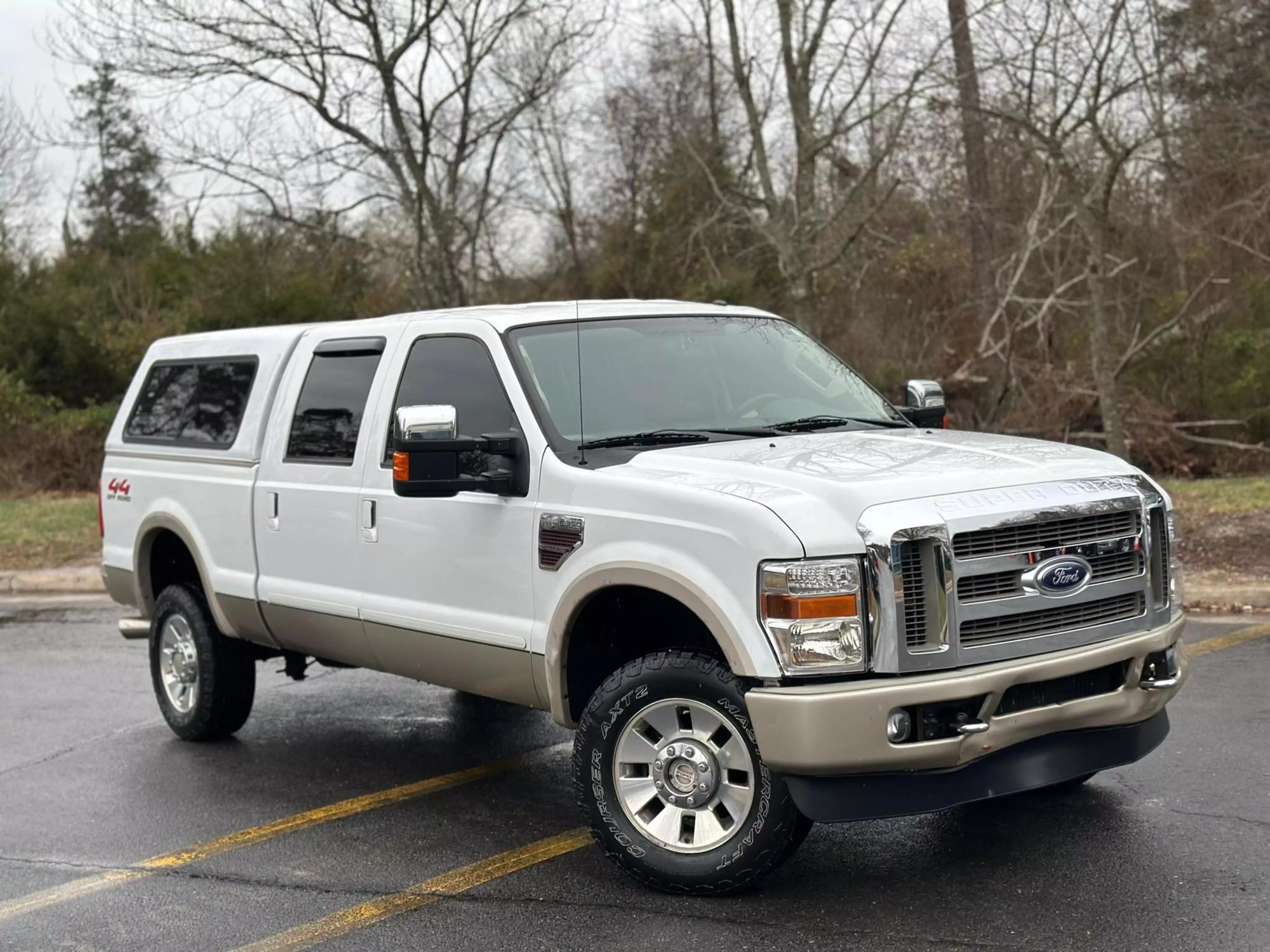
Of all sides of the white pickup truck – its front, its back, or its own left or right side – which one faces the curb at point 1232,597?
left

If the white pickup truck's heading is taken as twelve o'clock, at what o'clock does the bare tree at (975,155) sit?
The bare tree is roughly at 8 o'clock from the white pickup truck.

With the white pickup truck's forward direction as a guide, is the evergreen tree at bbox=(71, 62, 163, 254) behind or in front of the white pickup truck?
behind

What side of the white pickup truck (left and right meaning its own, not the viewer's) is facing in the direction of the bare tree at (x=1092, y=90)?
left

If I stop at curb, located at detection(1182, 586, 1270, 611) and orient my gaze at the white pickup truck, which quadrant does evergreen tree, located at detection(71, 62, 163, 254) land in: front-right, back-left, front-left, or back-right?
back-right

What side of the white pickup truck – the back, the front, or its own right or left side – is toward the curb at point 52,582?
back

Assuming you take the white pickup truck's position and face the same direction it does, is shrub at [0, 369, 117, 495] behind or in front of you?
behind

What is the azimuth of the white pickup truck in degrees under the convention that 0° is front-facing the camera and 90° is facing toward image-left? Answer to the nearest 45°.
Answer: approximately 315°
